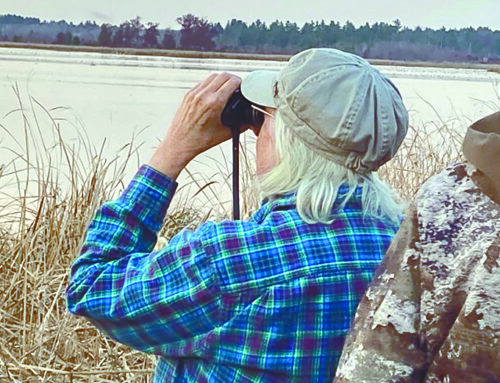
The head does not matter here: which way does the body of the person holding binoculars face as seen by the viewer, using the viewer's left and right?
facing away from the viewer and to the left of the viewer

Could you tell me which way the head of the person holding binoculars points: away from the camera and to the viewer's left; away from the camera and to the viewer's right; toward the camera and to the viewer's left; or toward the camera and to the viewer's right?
away from the camera and to the viewer's left
